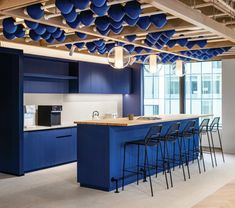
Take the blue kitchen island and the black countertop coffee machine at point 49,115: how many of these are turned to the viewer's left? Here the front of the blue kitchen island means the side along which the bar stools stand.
0

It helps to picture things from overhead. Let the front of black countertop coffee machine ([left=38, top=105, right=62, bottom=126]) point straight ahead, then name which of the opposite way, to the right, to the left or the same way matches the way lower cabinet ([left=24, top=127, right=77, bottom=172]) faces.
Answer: the same way

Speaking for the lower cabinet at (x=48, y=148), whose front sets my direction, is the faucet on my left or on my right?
on my left

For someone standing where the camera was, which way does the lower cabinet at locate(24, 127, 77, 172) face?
facing the viewer and to the right of the viewer

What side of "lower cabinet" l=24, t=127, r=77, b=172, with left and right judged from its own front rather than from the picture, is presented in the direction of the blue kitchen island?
front

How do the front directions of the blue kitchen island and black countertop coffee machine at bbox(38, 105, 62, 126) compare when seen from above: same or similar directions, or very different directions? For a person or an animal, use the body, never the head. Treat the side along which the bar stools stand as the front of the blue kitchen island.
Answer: same or similar directions

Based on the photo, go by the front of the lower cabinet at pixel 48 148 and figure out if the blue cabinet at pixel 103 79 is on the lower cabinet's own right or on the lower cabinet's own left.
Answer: on the lower cabinet's own left

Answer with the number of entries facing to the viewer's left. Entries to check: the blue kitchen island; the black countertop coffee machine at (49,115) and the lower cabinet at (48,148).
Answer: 0

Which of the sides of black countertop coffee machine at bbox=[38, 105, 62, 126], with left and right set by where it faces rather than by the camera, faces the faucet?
left

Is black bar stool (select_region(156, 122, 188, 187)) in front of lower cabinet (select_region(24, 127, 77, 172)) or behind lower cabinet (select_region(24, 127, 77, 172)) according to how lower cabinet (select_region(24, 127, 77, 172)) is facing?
in front

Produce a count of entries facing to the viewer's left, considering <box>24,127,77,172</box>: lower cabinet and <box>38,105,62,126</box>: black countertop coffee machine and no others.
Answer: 0
